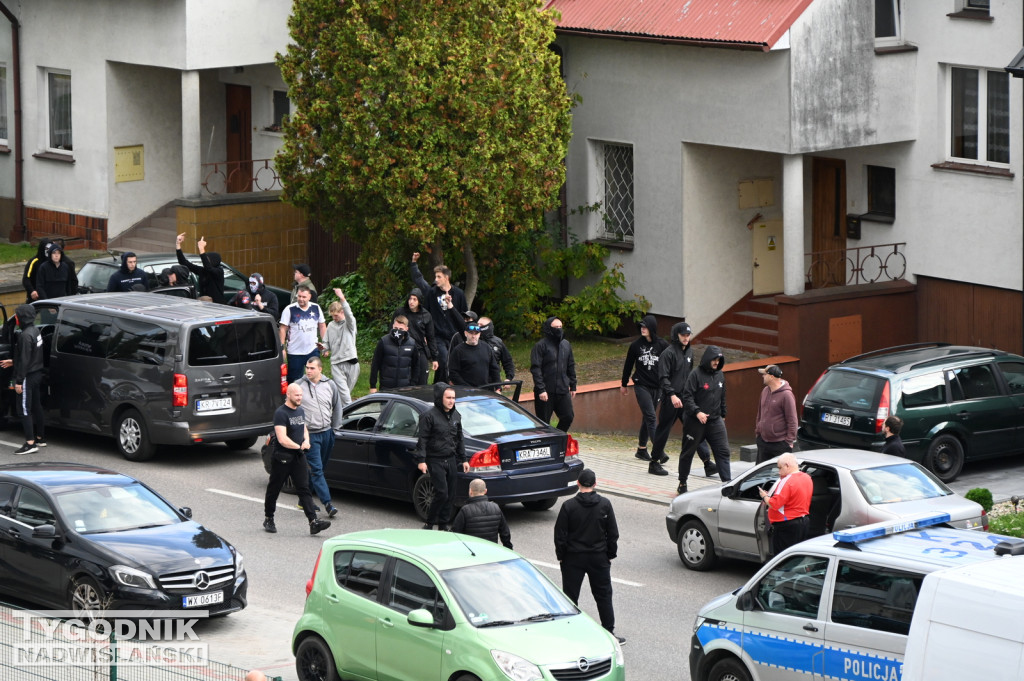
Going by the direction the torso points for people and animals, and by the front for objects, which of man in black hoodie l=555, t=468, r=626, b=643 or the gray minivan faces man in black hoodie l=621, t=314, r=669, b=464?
man in black hoodie l=555, t=468, r=626, b=643

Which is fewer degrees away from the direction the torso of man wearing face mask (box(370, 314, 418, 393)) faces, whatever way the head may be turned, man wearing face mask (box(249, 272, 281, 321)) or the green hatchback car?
the green hatchback car

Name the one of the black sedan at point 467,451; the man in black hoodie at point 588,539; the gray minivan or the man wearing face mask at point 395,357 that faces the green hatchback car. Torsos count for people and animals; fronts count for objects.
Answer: the man wearing face mask

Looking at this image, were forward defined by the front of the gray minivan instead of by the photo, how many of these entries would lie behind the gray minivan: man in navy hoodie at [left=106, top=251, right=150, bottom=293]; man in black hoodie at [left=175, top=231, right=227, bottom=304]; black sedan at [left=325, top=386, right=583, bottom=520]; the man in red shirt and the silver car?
3

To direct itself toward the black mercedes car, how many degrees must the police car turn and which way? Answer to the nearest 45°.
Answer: approximately 45° to its left

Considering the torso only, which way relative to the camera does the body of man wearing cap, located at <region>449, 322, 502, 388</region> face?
toward the camera

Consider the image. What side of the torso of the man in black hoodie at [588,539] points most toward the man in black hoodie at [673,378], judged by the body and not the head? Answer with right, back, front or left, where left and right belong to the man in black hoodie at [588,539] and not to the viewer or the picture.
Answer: front

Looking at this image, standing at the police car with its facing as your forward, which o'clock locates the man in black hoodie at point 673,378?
The man in black hoodie is roughly at 1 o'clock from the police car.

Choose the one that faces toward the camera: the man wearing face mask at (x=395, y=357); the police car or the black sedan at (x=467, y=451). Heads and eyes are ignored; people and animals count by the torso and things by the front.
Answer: the man wearing face mask

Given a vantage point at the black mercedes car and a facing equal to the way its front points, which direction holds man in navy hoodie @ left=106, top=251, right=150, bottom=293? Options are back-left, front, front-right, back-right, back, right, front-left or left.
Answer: back-left

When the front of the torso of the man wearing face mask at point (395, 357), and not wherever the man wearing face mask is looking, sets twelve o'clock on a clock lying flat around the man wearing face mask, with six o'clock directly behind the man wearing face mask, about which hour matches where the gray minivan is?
The gray minivan is roughly at 3 o'clock from the man wearing face mask.

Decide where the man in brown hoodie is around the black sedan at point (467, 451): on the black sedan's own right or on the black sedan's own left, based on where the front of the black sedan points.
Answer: on the black sedan's own right

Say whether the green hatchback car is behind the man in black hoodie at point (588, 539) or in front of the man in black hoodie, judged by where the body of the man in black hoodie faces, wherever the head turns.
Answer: behind

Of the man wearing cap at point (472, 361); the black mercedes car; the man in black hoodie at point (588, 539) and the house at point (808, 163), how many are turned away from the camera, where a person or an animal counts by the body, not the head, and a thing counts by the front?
1
